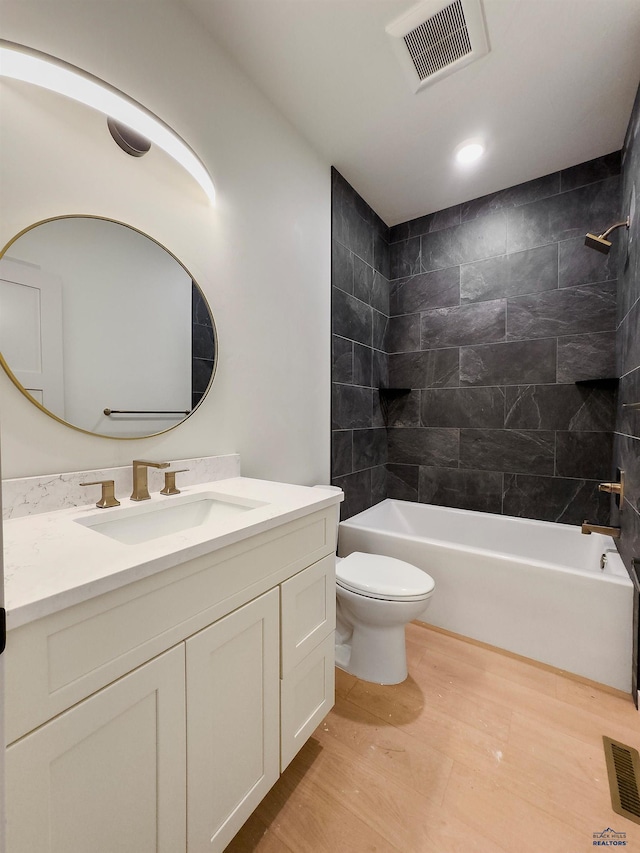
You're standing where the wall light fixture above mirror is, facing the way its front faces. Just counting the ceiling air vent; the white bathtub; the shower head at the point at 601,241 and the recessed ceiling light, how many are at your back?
0

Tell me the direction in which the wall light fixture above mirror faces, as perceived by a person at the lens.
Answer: facing the viewer and to the right of the viewer

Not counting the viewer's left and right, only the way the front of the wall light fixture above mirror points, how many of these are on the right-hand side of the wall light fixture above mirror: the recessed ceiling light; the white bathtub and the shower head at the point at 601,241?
0

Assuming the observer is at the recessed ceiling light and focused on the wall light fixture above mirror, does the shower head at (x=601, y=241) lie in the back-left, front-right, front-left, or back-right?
back-left

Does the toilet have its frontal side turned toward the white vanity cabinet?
no

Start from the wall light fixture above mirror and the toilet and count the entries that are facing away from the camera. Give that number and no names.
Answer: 0

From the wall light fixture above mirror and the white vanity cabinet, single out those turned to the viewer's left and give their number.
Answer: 0

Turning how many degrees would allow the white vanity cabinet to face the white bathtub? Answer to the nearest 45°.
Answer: approximately 45° to its left

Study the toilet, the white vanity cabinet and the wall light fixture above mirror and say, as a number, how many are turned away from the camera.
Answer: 0

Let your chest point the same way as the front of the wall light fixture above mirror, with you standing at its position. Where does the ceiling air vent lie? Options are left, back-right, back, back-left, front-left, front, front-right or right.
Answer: front-left
